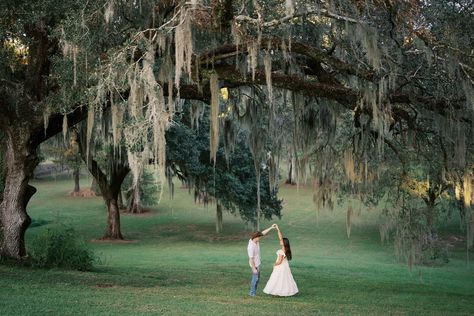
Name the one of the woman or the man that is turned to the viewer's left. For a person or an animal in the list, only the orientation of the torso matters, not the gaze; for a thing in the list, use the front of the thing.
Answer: the woman

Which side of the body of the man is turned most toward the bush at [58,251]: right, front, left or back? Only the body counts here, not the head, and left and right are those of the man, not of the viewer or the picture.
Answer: back

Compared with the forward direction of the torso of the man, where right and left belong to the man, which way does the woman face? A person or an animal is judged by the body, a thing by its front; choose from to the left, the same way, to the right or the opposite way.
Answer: the opposite way

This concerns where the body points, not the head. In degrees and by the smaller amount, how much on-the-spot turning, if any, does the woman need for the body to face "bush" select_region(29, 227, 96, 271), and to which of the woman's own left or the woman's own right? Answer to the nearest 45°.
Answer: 0° — they already face it

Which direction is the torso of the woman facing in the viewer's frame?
to the viewer's left

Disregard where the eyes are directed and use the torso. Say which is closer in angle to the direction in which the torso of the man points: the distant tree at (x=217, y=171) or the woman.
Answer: the woman

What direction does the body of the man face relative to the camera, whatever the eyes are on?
to the viewer's right

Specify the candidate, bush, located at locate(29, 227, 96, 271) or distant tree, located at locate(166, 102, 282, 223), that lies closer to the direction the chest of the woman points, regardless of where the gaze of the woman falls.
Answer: the bush

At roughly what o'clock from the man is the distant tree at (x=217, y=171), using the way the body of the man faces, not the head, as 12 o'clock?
The distant tree is roughly at 9 o'clock from the man.

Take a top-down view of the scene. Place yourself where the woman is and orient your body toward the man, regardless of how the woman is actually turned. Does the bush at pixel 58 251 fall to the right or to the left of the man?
right

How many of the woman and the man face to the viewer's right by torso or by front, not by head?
1
